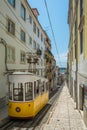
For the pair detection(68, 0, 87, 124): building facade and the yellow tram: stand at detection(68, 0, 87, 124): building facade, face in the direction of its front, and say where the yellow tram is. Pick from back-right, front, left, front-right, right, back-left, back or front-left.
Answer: front-left

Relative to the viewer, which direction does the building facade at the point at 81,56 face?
to the viewer's left

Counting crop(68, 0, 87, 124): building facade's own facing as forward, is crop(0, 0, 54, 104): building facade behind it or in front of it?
in front
